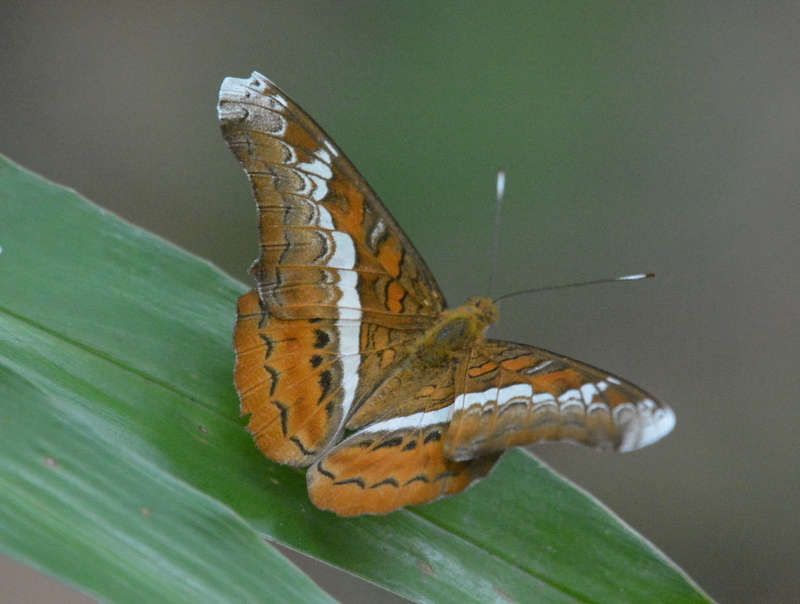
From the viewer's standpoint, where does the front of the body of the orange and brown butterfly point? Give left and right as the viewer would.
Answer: facing away from the viewer and to the right of the viewer
